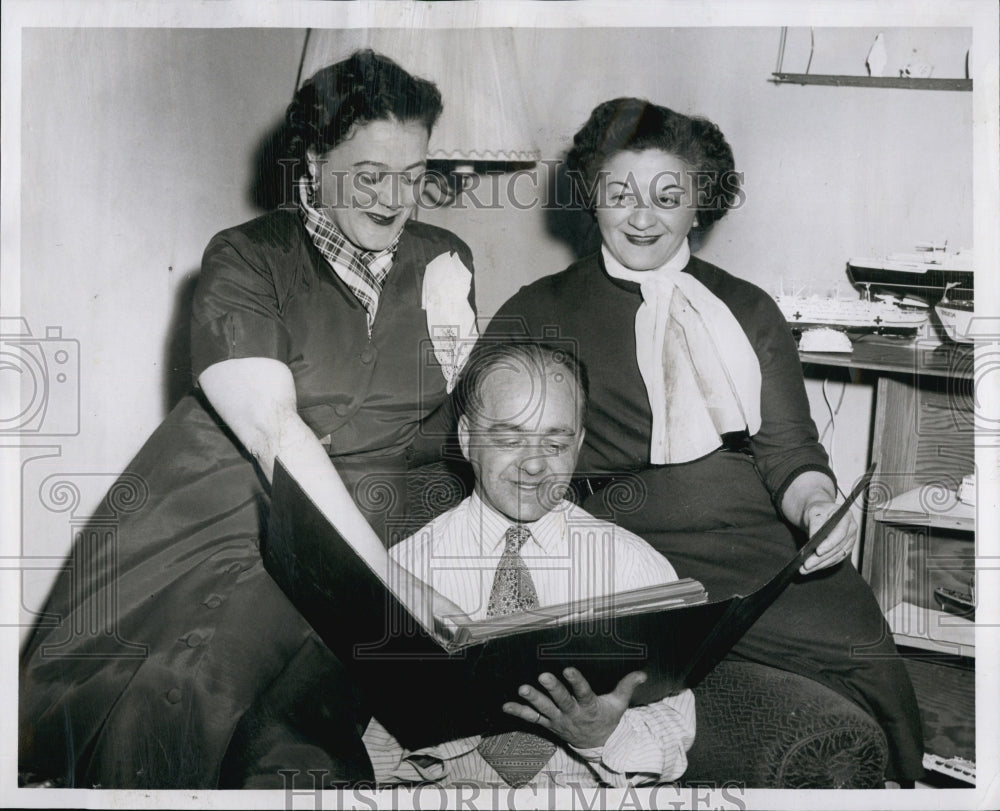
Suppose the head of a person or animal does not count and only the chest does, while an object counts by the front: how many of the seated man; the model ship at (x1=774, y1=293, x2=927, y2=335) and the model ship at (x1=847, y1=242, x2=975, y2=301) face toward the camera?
1

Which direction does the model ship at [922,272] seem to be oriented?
to the viewer's left

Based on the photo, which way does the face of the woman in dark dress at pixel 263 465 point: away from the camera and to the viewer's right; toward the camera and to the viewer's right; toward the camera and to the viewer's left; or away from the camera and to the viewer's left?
toward the camera and to the viewer's right

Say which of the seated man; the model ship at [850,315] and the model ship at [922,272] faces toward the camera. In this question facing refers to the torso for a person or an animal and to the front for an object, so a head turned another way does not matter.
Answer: the seated man

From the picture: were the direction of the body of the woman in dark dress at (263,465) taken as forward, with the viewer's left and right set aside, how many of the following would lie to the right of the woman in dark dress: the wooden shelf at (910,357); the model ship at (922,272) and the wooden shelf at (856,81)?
0

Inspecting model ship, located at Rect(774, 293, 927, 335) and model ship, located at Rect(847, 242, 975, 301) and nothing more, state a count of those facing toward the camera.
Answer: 0

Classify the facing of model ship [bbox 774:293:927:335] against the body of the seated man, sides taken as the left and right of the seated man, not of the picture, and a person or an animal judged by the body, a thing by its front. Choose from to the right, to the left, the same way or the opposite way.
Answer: to the right

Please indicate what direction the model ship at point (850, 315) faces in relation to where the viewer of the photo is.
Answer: facing to the left of the viewer

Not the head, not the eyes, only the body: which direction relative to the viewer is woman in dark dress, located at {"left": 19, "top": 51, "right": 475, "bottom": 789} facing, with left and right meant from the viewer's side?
facing the viewer and to the right of the viewer

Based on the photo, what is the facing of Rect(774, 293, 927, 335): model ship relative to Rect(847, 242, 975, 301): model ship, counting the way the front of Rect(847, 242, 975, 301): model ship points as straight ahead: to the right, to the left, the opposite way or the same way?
the same way

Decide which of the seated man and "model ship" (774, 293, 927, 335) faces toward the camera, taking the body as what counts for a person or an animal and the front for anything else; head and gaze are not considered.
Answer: the seated man

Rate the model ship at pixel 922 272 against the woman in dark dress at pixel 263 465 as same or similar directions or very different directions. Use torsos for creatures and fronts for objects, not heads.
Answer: very different directions

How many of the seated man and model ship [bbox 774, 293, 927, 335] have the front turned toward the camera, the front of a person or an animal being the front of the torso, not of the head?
1

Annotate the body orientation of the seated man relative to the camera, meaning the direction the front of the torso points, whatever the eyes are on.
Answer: toward the camera
